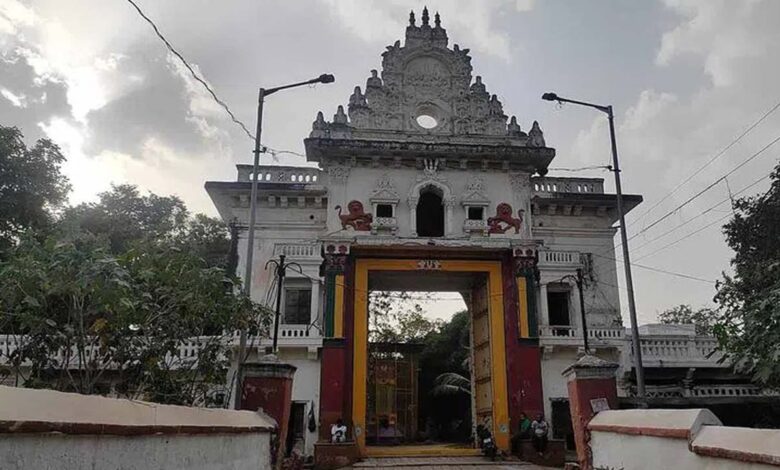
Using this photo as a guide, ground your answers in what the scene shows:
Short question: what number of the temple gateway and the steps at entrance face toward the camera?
2

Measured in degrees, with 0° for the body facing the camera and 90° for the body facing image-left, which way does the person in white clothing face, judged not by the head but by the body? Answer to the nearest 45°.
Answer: approximately 0°

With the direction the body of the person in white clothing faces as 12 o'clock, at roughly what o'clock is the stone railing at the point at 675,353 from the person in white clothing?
The stone railing is roughly at 9 o'clock from the person in white clothing.

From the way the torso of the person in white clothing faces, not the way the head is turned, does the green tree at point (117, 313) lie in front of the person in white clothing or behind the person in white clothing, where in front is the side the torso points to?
in front

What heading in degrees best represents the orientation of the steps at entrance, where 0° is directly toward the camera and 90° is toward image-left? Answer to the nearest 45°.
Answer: approximately 0°

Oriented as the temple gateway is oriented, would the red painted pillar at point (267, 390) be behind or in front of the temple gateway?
in front

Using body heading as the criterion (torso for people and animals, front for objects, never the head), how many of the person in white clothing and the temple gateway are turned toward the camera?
2
